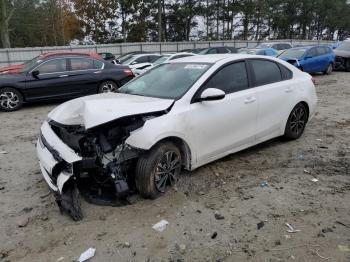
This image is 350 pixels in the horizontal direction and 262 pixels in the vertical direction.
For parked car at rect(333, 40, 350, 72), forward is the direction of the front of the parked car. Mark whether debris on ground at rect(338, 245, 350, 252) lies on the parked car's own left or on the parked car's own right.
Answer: on the parked car's own left

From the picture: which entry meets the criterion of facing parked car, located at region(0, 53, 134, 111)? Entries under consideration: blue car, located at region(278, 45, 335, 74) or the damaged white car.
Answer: the blue car

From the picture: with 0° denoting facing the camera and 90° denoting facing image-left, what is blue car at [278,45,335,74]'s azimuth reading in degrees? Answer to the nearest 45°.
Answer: approximately 45°

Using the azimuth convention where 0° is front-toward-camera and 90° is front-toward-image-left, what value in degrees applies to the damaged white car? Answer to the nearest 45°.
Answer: approximately 45°

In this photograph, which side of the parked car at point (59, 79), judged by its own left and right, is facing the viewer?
left

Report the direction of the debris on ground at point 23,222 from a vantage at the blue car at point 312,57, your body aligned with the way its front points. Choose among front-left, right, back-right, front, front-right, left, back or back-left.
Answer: front-left

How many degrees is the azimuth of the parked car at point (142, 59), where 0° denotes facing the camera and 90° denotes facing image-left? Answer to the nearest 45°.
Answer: approximately 45°

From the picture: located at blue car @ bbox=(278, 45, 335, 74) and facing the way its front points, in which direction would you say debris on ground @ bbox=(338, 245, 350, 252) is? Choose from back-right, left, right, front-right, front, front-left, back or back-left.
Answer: front-left
